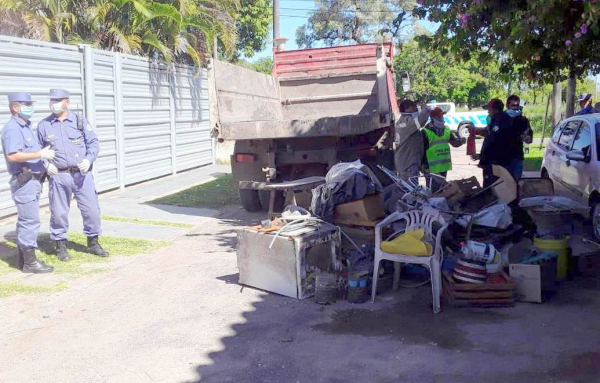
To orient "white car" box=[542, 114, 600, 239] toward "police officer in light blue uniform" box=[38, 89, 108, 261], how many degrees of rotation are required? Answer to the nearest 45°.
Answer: approximately 90° to its right

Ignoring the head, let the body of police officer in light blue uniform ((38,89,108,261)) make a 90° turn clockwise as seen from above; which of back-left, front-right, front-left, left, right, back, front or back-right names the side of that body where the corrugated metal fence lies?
right

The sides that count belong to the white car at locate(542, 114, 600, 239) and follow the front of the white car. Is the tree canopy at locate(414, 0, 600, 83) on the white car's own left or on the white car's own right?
on the white car's own right

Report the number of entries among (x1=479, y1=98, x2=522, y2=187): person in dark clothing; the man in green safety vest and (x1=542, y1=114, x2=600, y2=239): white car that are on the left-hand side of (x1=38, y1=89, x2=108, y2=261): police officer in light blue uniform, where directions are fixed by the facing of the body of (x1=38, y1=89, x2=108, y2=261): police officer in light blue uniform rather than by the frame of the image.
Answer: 3

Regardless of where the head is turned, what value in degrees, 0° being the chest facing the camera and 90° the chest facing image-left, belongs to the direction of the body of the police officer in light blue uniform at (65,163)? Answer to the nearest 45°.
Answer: approximately 0°

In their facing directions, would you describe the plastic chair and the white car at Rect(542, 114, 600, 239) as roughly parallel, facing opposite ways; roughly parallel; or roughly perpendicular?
roughly perpendicular

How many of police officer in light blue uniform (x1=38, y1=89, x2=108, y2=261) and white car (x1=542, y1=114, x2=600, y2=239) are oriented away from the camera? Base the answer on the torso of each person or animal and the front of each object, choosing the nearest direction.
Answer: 0

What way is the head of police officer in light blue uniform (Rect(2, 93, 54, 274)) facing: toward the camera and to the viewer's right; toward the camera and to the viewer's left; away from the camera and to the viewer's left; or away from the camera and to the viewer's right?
toward the camera and to the viewer's right

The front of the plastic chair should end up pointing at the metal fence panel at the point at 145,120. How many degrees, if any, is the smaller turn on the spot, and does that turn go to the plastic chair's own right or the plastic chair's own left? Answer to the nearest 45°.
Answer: approximately 90° to the plastic chair's own right

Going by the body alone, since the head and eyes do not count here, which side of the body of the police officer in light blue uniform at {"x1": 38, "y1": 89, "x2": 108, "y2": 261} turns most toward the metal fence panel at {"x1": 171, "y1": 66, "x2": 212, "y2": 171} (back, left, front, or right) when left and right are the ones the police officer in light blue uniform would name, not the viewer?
back

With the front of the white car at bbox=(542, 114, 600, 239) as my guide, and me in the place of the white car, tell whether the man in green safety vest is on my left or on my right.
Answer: on my right

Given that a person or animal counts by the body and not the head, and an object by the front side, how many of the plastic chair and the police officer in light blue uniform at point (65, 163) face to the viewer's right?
0
